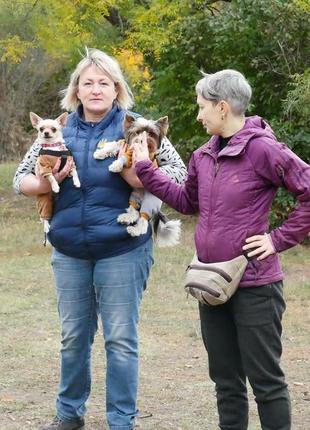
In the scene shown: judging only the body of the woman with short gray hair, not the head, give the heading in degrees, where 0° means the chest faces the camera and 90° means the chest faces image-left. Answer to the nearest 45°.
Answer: approximately 45°

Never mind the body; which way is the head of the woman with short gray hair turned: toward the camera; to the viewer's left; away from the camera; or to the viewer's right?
to the viewer's left

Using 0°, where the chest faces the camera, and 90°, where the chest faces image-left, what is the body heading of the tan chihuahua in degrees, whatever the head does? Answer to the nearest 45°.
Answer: approximately 0°

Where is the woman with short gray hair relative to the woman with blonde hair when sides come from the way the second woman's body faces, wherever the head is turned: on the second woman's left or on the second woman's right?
on the second woman's left

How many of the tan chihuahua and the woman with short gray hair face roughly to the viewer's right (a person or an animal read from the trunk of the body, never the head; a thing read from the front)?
0

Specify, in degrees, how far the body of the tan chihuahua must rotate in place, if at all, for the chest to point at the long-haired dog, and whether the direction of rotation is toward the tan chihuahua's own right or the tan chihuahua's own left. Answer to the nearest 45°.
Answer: approximately 90° to the tan chihuahua's own left

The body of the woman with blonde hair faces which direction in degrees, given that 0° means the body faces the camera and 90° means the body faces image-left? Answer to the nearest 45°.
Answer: approximately 0°
